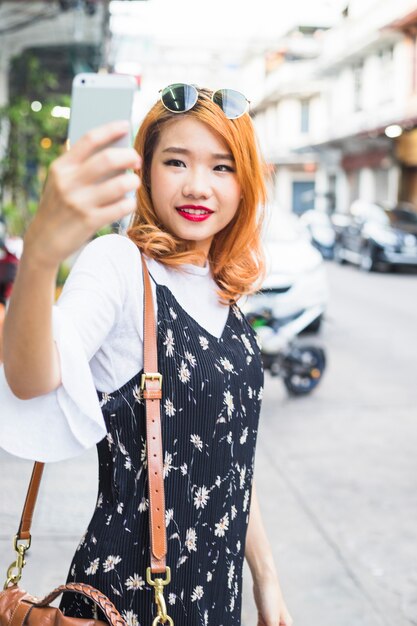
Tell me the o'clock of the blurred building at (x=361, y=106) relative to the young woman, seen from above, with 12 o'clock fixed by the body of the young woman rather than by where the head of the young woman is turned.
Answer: The blurred building is roughly at 8 o'clock from the young woman.

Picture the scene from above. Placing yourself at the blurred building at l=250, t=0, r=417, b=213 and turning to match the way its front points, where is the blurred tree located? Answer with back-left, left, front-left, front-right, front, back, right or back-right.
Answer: front-left

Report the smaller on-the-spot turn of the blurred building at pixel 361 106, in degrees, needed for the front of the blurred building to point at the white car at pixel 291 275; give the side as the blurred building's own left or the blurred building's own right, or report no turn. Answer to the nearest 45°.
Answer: approximately 45° to the blurred building's own left

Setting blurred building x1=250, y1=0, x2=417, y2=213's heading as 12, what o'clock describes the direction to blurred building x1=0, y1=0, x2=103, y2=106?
blurred building x1=0, y1=0, x2=103, y2=106 is roughly at 11 o'clock from blurred building x1=250, y1=0, x2=417, y2=213.

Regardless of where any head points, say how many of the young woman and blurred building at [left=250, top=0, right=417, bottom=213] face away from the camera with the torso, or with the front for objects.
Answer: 0

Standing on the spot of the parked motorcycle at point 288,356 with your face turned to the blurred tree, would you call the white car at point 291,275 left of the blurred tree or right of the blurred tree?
right

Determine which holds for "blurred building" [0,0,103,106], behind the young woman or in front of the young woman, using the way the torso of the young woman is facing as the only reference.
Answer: behind

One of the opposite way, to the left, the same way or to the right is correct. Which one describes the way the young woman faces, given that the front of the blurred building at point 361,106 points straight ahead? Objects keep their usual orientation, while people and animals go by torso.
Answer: to the left
